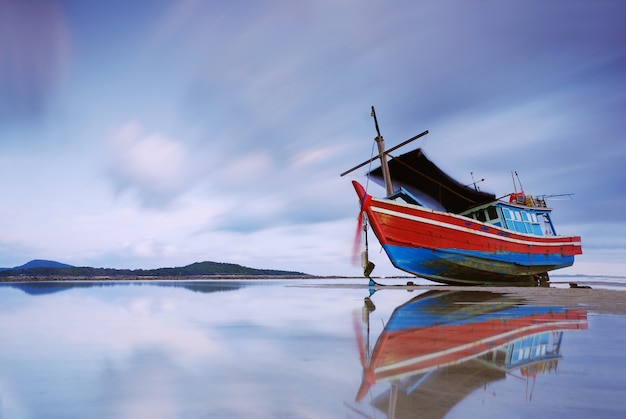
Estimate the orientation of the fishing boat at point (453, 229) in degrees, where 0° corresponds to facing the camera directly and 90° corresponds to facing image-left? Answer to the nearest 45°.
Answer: approximately 45°
